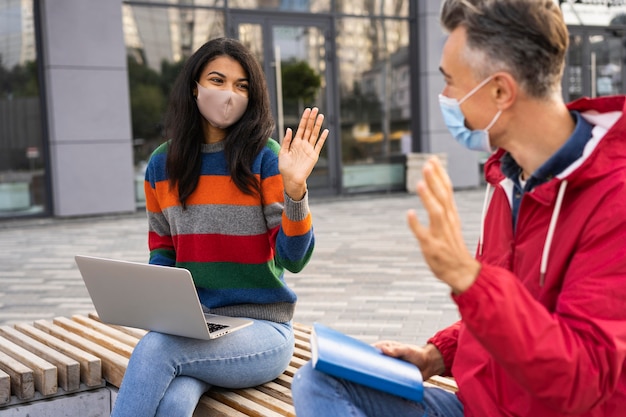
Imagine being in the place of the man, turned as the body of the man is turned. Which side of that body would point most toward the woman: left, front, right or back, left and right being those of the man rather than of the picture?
right

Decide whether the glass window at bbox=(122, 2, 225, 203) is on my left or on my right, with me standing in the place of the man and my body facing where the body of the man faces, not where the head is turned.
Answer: on my right

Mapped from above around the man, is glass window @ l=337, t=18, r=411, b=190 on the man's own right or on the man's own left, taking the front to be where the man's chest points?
on the man's own right

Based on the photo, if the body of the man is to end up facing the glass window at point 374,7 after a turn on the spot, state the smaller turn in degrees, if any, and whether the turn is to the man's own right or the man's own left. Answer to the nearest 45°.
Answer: approximately 135° to the man's own right

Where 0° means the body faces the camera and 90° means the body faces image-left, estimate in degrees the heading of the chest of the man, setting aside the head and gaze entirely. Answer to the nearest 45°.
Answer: approximately 45°

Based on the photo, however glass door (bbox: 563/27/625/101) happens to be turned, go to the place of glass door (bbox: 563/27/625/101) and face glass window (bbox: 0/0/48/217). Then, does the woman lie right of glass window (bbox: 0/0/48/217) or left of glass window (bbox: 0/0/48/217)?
left

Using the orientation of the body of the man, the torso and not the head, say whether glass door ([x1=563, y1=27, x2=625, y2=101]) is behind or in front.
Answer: behind

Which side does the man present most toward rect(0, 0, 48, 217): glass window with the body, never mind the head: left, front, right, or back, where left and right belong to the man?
right

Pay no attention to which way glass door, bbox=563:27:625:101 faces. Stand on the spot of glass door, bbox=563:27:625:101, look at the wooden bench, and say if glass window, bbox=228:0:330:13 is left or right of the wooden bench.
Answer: right

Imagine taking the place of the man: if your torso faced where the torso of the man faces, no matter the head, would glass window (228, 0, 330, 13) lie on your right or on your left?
on your right
